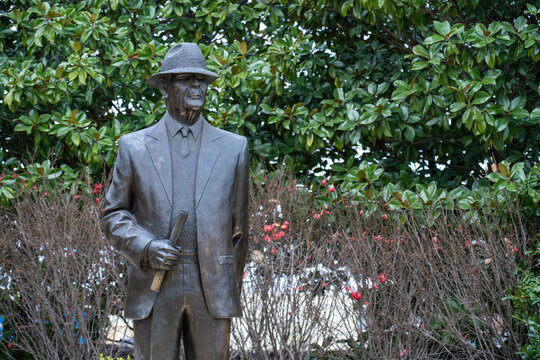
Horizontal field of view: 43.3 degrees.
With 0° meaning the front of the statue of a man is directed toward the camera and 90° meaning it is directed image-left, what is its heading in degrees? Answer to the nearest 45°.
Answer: approximately 0°

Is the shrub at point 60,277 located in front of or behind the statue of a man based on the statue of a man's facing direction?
behind

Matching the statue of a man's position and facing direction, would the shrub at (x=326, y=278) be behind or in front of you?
behind

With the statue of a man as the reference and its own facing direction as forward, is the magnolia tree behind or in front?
behind
